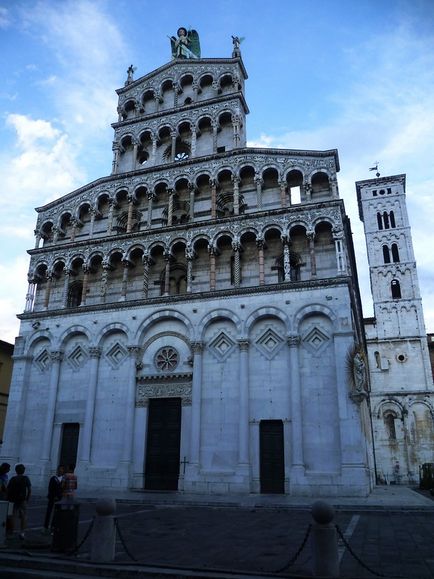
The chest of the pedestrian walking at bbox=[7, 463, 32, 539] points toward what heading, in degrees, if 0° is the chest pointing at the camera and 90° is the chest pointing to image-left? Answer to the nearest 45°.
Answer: approximately 180°

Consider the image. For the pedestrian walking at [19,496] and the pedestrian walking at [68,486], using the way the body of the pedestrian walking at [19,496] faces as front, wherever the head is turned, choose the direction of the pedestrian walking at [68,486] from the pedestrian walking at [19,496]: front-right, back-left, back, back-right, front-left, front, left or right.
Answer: front-right
